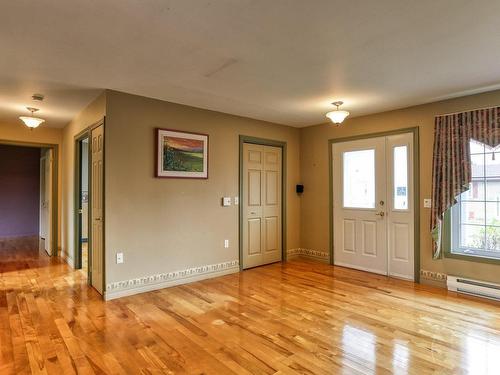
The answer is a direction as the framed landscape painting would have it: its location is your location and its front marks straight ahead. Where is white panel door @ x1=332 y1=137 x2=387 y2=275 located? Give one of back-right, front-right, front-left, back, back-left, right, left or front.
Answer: front-left

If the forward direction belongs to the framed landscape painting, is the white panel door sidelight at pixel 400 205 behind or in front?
in front

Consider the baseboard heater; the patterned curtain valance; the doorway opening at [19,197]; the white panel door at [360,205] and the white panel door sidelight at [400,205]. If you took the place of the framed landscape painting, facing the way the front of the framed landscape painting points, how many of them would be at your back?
1

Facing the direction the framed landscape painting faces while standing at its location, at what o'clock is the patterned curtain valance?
The patterned curtain valance is roughly at 11 o'clock from the framed landscape painting.

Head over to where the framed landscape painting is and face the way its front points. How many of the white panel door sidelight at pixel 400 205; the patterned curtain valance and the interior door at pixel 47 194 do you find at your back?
1

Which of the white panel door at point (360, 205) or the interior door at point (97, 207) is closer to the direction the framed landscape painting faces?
the white panel door

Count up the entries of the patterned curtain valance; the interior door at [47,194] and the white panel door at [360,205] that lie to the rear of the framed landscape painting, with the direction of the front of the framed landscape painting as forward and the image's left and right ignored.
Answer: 1

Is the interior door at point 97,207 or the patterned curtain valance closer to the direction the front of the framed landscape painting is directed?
the patterned curtain valance

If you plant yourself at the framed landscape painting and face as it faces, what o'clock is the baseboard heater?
The baseboard heater is roughly at 11 o'clock from the framed landscape painting.

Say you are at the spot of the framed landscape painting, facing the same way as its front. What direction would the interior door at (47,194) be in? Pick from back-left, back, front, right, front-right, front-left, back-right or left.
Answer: back

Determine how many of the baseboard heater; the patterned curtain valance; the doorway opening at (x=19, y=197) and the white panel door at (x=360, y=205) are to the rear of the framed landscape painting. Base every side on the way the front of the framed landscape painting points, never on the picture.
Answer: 1

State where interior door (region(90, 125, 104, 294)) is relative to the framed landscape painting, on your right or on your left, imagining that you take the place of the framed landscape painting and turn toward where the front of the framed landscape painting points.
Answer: on your right

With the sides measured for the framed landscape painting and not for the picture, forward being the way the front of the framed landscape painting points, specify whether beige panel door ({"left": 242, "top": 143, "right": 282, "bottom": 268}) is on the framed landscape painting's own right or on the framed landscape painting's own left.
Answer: on the framed landscape painting's own left

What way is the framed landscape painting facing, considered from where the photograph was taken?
facing the viewer and to the right of the viewer

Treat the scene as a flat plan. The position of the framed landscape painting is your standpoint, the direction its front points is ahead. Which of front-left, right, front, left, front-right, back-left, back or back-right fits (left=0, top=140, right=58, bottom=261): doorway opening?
back
